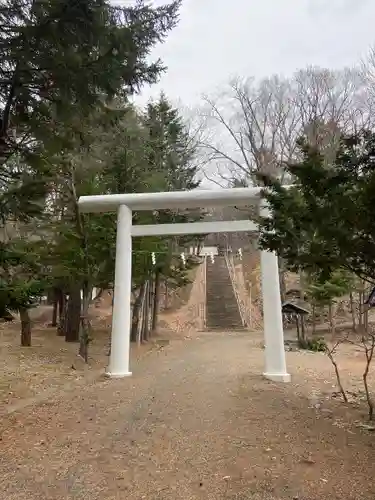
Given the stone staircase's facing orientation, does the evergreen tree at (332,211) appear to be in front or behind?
in front

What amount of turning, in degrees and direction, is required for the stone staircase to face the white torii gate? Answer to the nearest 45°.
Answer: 0° — it already faces it

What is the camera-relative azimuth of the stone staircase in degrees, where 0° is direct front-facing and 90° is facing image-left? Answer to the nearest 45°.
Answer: approximately 0°
